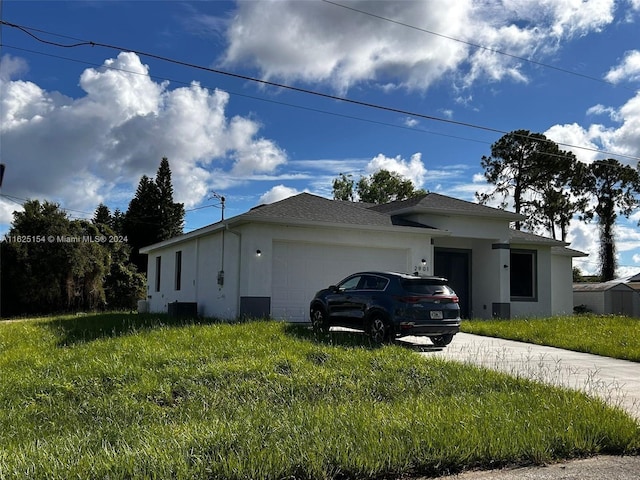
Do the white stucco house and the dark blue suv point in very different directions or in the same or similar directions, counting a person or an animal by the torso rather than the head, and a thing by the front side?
very different directions

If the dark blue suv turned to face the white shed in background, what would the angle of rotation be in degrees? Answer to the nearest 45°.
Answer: approximately 90° to its right

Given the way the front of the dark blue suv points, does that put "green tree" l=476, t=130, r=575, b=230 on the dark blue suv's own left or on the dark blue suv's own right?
on the dark blue suv's own right

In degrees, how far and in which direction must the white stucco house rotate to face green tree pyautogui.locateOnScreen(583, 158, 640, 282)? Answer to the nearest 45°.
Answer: approximately 90° to its left

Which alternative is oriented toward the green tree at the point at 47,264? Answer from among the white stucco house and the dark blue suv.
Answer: the dark blue suv

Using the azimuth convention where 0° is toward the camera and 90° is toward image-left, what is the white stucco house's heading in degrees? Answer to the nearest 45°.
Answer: approximately 315°

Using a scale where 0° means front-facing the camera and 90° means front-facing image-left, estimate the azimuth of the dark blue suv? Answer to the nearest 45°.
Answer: approximately 135°

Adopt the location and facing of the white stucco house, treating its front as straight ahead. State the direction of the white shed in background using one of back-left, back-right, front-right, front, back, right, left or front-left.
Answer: left

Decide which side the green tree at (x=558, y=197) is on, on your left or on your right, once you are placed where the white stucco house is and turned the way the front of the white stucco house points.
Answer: on your left

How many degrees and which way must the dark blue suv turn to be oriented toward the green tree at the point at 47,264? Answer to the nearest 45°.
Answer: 0° — it already faces it
